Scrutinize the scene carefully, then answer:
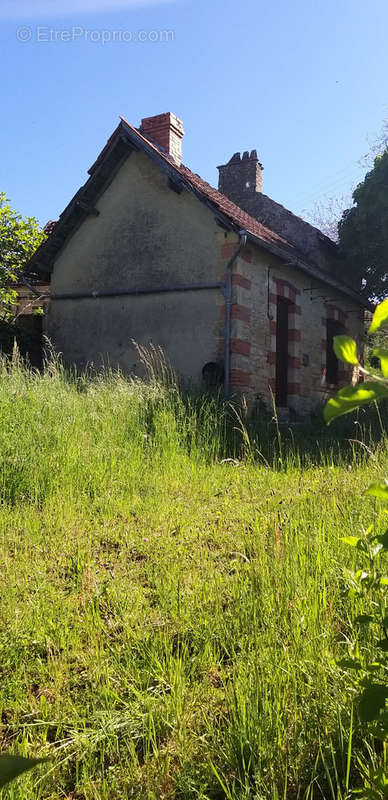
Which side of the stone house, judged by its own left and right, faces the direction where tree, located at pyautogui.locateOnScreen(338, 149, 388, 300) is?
left

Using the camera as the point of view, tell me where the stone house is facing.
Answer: facing the viewer and to the right of the viewer

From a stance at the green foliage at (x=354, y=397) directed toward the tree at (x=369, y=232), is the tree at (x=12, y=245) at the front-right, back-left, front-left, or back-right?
front-left

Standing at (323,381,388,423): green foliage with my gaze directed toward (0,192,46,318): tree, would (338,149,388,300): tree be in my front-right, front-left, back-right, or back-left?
front-right

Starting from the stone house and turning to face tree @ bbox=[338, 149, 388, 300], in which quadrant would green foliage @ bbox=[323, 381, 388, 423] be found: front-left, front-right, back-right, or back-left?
back-right

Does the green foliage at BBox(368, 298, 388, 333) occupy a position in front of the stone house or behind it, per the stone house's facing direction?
in front

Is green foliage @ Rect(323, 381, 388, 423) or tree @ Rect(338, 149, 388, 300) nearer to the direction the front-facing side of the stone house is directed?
the green foliage

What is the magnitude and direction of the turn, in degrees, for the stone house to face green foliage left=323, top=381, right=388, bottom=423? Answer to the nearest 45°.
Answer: approximately 45° to its right

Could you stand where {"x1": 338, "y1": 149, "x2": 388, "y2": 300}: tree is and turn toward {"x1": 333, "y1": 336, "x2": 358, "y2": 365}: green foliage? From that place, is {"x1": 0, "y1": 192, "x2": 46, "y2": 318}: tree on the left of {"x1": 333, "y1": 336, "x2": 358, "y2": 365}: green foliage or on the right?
right

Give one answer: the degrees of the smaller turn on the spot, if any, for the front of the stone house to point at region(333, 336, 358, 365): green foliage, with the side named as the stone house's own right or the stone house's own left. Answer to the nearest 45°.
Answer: approximately 45° to the stone house's own right

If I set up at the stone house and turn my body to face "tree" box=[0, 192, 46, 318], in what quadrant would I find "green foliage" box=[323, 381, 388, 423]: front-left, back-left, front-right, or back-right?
back-left
